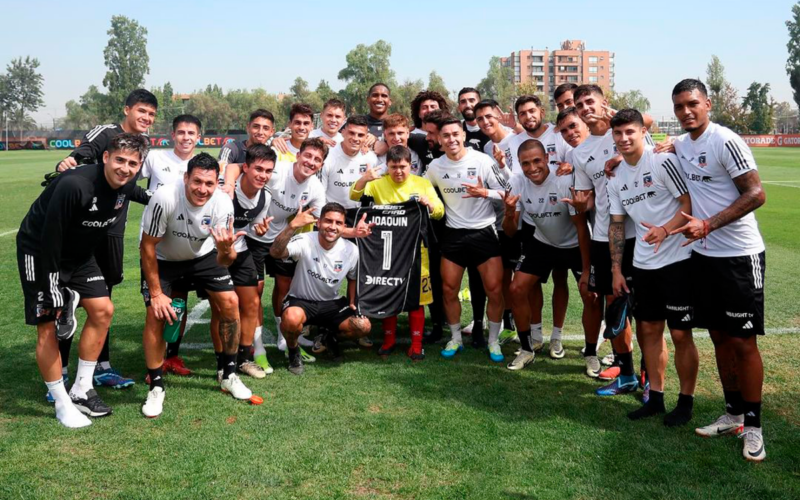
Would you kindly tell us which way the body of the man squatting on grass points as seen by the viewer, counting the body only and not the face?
toward the camera

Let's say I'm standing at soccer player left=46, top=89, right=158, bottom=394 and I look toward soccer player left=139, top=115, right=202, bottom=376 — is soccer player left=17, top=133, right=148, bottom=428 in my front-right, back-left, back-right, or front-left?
back-right

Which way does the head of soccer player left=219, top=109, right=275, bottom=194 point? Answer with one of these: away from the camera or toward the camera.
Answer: toward the camera

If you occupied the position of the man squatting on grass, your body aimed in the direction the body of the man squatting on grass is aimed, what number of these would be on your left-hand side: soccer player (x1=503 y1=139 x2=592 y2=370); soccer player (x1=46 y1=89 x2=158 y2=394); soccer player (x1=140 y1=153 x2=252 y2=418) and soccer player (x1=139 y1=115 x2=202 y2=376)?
1

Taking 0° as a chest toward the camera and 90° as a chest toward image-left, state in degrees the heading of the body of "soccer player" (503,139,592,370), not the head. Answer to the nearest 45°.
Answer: approximately 0°

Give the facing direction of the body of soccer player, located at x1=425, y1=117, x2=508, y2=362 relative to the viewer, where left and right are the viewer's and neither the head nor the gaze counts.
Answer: facing the viewer

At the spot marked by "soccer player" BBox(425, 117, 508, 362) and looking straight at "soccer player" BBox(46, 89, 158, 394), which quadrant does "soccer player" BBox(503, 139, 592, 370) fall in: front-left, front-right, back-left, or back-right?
back-left

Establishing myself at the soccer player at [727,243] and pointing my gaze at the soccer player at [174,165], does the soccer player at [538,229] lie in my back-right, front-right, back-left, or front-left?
front-right

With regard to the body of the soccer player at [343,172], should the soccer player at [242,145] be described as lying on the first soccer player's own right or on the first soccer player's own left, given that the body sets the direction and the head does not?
on the first soccer player's own right

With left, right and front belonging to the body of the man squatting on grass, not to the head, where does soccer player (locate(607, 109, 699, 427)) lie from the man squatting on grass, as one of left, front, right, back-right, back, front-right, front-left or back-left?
front-left

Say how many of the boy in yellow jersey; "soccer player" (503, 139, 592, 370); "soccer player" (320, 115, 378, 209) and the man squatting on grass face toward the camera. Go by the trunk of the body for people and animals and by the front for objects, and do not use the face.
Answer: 4

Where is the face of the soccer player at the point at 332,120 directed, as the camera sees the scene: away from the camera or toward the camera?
toward the camera

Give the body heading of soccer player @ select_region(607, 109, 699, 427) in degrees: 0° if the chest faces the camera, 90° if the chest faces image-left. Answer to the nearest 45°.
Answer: approximately 45°
